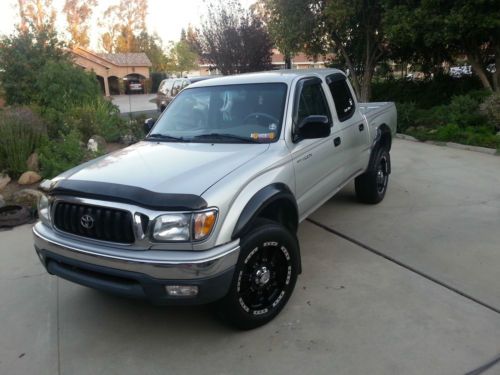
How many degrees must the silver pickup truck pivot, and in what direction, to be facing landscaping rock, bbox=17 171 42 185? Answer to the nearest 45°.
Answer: approximately 90° to its right

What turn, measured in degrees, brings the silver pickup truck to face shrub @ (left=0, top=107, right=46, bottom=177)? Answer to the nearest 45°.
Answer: approximately 90° to its right

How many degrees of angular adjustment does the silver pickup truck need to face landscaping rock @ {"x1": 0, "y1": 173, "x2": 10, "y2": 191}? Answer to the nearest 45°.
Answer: approximately 90° to its right

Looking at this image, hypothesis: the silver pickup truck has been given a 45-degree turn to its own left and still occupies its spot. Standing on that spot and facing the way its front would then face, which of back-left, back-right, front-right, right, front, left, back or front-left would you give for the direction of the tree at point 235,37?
back

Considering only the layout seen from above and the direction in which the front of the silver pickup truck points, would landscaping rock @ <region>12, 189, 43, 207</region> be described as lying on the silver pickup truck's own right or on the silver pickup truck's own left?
on the silver pickup truck's own right

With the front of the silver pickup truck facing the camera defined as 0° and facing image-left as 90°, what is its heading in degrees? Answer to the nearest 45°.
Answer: approximately 45°

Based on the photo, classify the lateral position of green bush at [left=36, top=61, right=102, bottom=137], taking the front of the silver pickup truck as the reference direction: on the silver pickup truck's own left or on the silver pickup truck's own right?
on the silver pickup truck's own right

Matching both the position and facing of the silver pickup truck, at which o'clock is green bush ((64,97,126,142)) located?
The green bush is roughly at 4 o'clock from the silver pickup truck.

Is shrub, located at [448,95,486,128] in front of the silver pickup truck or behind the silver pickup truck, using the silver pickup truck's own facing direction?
behind

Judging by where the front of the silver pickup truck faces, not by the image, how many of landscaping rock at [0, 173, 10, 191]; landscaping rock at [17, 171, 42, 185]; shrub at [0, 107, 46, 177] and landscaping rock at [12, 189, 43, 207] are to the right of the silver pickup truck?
4

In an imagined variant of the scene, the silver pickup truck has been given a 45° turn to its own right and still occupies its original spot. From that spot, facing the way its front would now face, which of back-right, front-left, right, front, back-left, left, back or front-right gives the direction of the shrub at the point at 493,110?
back-right

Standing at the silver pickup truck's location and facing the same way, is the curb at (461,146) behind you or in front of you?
behind
